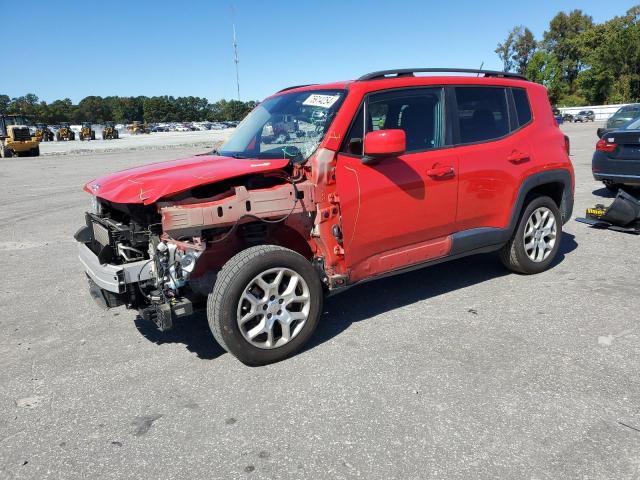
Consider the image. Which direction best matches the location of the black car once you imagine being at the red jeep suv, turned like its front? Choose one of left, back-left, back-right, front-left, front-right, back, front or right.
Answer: back

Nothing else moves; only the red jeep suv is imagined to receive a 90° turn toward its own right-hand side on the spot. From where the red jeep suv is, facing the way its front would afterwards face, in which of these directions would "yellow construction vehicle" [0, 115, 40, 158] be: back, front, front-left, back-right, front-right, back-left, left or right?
front

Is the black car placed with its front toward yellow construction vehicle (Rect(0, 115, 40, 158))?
no

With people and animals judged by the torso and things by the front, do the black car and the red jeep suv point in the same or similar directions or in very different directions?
very different directions

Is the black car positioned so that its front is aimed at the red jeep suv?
no

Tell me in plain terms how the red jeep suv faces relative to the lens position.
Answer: facing the viewer and to the left of the viewer

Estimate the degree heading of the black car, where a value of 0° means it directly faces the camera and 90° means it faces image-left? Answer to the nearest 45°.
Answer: approximately 225°
